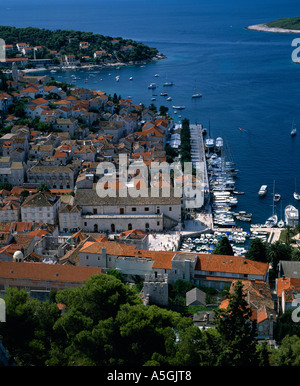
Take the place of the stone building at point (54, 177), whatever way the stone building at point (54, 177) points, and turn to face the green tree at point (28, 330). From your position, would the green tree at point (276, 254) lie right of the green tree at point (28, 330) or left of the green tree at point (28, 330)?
left

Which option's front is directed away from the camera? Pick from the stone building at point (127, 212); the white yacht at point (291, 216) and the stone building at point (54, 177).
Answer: the white yacht

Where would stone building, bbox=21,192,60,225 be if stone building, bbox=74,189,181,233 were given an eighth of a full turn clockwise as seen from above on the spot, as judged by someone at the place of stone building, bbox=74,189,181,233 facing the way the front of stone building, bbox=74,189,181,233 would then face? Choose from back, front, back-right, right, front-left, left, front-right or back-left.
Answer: front-right

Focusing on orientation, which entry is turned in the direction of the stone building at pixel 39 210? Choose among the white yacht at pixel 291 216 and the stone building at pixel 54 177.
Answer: the stone building at pixel 54 177

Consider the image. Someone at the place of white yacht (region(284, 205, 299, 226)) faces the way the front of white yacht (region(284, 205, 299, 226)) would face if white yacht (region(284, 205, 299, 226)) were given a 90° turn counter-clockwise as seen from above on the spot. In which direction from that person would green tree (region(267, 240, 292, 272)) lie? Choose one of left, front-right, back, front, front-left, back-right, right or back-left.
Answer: left

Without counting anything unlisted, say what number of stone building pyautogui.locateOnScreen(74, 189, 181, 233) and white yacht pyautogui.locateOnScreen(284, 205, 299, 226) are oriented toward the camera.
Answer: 1

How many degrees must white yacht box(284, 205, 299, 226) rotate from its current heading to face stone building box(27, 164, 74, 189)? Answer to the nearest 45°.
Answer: approximately 90° to its left

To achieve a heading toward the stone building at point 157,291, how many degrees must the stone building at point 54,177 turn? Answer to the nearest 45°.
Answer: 0° — it already faces it

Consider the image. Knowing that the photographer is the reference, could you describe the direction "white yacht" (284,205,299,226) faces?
facing away from the viewer

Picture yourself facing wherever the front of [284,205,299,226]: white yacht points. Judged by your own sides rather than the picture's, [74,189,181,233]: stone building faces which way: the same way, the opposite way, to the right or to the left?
the opposite way

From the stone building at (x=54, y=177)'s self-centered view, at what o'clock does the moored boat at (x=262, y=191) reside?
The moored boat is roughly at 9 o'clock from the stone building.

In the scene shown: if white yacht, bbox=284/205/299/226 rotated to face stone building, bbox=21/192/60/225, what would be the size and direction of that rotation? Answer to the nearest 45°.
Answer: approximately 135° to its left

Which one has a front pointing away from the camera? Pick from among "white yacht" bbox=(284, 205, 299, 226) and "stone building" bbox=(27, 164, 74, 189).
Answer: the white yacht

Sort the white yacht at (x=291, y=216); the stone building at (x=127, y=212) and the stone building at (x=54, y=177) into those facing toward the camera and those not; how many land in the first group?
2

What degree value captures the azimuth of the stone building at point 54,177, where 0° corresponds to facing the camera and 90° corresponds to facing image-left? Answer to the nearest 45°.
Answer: approximately 0°

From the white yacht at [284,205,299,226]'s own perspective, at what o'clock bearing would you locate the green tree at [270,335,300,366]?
The green tree is roughly at 6 o'clock from the white yacht.
